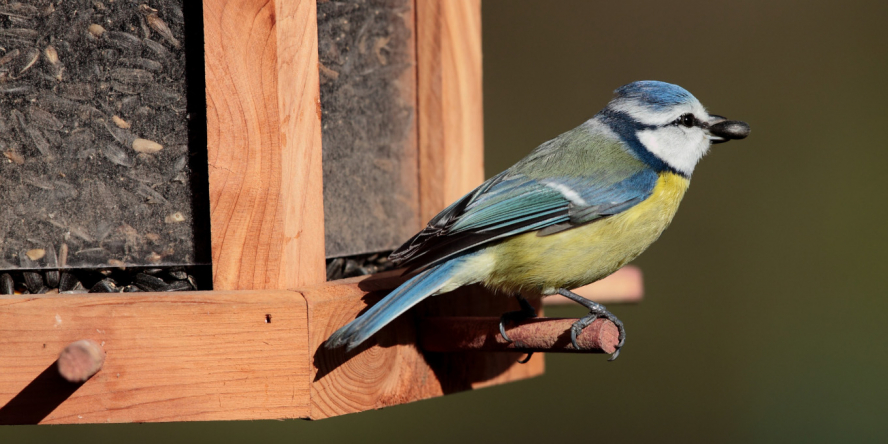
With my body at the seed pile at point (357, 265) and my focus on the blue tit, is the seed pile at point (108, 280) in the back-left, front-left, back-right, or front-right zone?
back-right

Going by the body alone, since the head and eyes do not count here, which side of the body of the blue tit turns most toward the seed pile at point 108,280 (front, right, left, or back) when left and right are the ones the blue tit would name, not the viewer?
back

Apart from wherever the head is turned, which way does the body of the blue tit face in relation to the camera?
to the viewer's right
